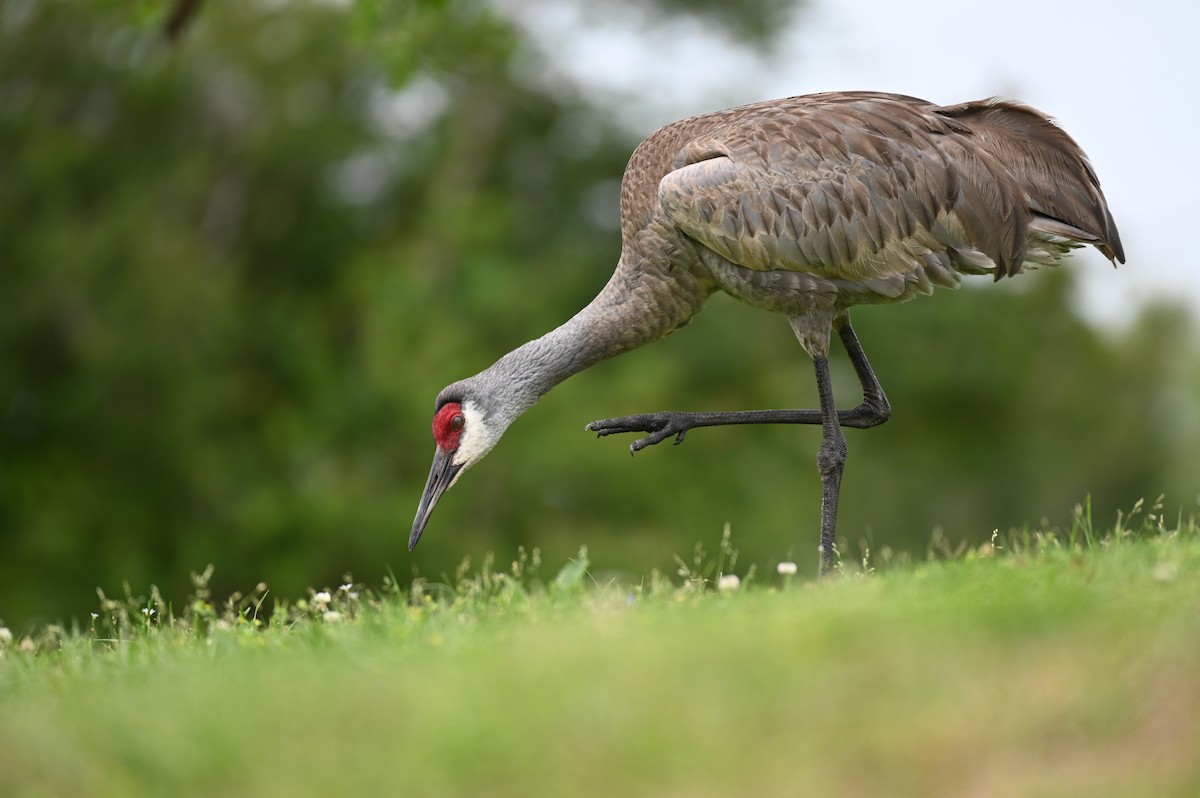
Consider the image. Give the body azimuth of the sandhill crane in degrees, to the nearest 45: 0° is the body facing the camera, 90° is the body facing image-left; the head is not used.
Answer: approximately 90°
